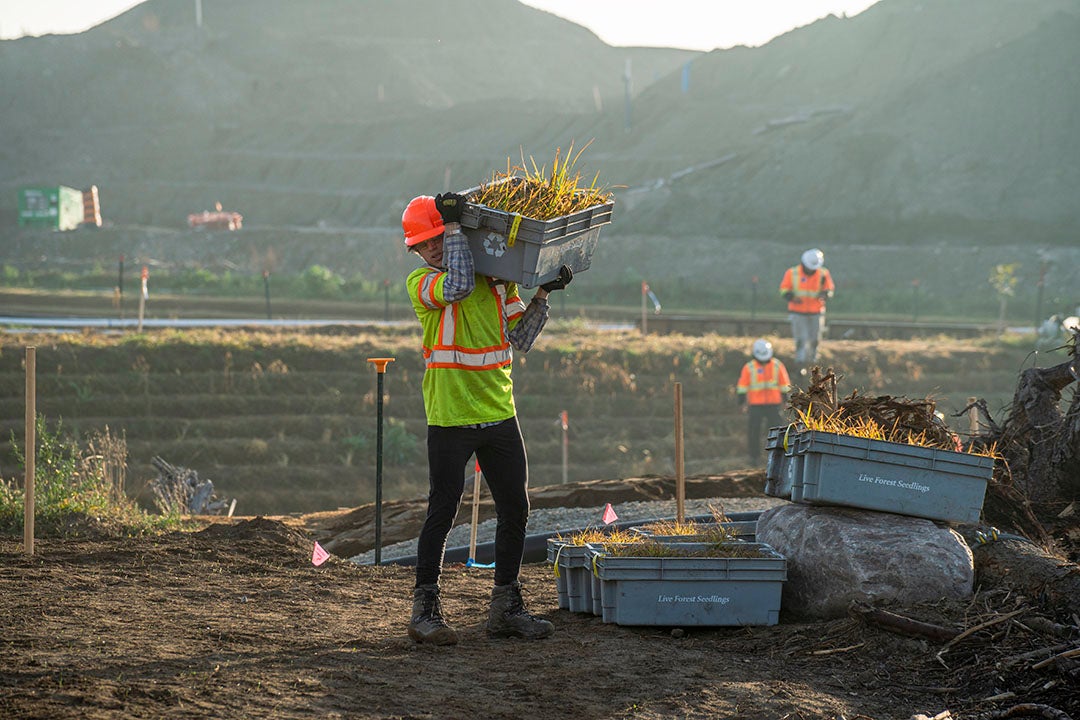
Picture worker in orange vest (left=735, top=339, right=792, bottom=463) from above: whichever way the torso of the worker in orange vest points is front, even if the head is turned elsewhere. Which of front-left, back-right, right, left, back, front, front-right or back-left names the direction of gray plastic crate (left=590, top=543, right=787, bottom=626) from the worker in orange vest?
front

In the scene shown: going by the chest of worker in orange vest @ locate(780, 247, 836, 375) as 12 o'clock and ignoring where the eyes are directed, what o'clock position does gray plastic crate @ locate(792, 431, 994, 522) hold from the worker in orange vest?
The gray plastic crate is roughly at 12 o'clock from the worker in orange vest.

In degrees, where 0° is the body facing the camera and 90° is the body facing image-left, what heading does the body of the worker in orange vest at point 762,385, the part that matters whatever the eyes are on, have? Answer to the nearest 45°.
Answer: approximately 0°

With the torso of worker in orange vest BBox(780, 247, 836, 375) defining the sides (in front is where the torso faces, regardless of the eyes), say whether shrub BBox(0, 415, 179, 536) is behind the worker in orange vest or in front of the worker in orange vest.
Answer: in front

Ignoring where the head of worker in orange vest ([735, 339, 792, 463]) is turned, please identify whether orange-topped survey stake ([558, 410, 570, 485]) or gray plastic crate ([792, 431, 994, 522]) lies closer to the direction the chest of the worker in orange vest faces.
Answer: the gray plastic crate

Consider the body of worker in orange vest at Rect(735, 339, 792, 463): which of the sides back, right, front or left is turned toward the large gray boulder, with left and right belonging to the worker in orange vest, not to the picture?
front

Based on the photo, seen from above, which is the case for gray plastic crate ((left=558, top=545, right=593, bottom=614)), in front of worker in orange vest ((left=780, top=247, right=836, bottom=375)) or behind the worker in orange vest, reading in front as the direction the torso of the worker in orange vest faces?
in front

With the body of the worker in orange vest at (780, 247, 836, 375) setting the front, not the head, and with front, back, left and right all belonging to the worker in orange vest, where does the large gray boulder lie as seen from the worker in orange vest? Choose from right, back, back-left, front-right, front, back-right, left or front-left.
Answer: front

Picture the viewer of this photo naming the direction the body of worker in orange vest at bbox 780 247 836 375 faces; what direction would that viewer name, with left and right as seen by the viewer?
facing the viewer

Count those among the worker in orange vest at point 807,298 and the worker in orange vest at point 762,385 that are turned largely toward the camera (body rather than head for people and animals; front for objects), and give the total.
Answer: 2

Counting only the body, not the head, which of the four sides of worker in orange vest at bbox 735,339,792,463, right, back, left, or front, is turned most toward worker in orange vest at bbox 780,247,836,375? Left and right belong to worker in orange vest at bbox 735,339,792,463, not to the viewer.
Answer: back

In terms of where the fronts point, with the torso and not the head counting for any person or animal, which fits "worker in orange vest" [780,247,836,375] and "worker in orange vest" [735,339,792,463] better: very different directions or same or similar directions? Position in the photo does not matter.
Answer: same or similar directions

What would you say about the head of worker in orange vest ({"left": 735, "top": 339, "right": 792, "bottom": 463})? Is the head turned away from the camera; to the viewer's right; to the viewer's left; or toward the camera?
toward the camera

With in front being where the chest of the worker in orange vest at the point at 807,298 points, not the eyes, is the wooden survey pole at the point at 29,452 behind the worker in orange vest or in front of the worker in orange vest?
in front

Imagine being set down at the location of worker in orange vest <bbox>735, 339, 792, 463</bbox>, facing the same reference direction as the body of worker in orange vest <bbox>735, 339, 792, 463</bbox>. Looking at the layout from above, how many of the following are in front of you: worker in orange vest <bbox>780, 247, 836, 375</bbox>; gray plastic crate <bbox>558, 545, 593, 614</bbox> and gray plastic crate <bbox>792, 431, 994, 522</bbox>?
2

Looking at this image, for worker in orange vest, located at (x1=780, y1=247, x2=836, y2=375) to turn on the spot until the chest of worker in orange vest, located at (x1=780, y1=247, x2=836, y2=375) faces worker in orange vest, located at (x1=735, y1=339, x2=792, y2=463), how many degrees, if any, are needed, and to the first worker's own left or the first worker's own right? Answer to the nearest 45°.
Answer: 0° — they already face them

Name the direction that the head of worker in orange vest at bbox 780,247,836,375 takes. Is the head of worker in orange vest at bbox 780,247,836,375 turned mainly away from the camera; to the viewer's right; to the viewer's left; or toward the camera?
toward the camera
